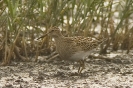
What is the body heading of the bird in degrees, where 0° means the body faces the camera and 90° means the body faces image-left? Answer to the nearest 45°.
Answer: approximately 90°
